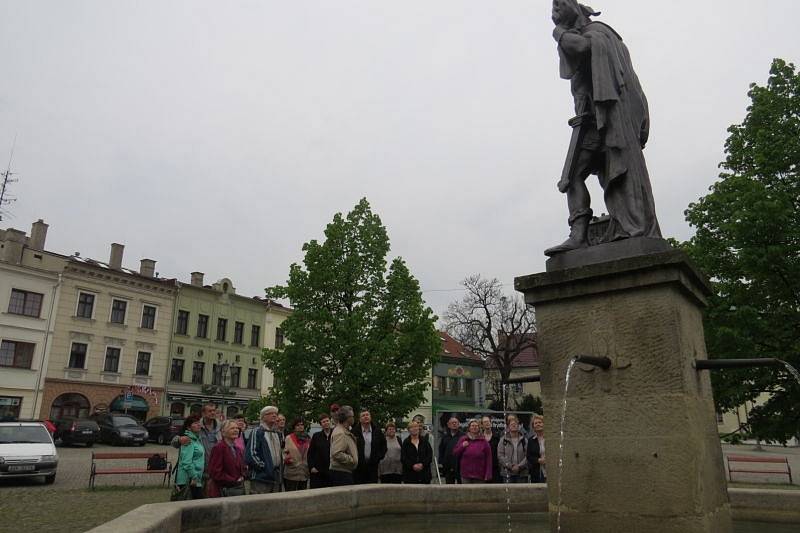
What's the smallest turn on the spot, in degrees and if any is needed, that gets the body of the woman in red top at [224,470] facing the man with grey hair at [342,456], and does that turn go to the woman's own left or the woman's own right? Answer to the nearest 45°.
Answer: approximately 45° to the woman's own left

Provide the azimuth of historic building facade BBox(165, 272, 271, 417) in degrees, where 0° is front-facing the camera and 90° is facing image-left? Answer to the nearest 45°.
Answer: approximately 315°

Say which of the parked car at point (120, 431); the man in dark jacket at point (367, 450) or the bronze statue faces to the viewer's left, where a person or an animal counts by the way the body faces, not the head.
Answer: the bronze statue

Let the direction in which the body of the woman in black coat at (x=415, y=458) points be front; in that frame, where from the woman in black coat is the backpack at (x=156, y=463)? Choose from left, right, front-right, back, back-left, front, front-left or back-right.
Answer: back-right

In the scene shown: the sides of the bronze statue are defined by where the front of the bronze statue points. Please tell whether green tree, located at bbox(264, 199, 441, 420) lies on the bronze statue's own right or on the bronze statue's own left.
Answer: on the bronze statue's own right

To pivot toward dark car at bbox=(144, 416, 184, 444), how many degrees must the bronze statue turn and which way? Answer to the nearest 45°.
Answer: approximately 45° to its right

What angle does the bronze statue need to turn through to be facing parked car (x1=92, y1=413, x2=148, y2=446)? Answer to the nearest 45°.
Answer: approximately 45° to its right
